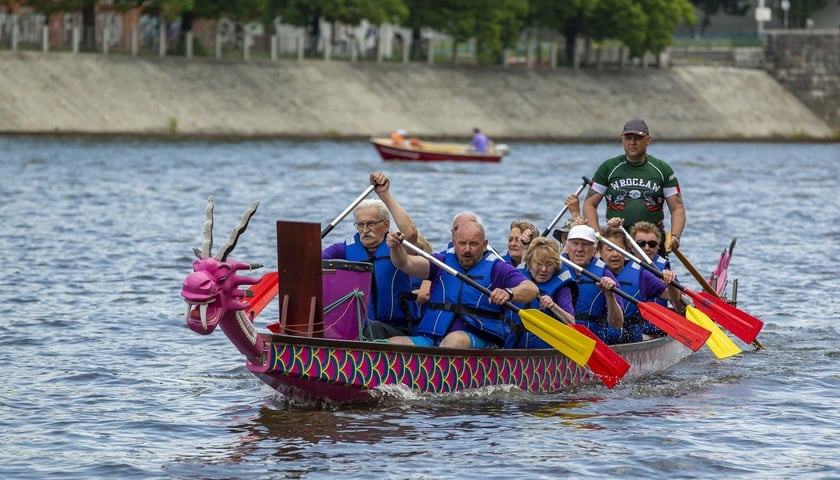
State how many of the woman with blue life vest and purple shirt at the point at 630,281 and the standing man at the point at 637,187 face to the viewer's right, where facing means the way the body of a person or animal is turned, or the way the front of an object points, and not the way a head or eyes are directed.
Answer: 0

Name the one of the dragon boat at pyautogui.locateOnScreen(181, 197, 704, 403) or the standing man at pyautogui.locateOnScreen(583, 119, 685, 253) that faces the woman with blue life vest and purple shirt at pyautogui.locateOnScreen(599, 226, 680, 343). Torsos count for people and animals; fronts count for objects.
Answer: the standing man

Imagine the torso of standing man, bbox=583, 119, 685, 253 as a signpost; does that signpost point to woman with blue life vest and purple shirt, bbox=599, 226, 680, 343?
yes

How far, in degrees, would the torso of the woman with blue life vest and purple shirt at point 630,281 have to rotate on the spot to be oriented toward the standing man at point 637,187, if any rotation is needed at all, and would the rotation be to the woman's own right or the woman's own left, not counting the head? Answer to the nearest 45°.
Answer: approximately 135° to the woman's own right

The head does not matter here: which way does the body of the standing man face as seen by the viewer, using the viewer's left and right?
facing the viewer

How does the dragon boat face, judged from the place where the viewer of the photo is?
facing the viewer and to the left of the viewer

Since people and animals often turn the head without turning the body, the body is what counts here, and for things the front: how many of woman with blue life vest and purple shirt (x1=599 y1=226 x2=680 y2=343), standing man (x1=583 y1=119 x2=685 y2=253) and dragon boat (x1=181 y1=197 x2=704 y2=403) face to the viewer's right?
0

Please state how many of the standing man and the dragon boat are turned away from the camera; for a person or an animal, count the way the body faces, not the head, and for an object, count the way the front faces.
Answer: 0

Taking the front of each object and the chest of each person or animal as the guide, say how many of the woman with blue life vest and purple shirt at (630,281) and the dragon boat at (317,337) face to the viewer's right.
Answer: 0
